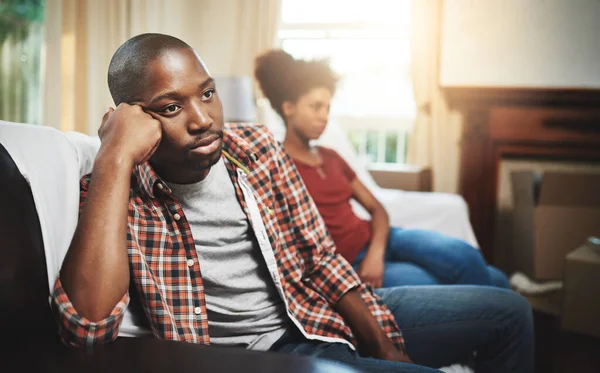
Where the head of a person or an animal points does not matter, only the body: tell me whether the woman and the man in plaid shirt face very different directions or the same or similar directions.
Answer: same or similar directions

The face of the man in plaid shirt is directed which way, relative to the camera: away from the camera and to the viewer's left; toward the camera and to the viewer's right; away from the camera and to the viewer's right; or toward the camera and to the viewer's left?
toward the camera and to the viewer's right

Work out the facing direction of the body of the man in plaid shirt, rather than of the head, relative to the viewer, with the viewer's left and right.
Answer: facing the viewer and to the right of the viewer

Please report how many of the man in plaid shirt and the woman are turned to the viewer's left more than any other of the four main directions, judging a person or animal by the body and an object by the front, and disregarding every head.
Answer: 0
